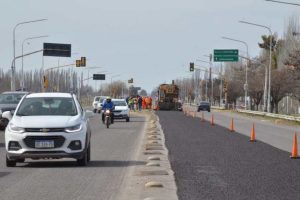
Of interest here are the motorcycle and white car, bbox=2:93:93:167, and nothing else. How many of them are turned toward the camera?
2

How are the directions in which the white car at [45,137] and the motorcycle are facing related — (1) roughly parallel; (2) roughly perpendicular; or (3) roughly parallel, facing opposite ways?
roughly parallel

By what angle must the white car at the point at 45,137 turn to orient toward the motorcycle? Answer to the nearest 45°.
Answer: approximately 180°

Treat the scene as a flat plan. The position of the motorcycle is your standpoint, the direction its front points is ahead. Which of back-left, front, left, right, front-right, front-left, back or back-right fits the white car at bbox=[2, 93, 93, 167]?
front

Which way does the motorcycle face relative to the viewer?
toward the camera

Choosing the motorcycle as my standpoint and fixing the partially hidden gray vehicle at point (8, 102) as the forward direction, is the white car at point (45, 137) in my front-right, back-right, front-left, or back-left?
front-left

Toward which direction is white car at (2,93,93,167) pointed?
toward the camera

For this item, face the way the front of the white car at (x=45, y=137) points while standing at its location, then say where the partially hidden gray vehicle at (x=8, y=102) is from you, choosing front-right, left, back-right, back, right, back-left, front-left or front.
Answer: back
